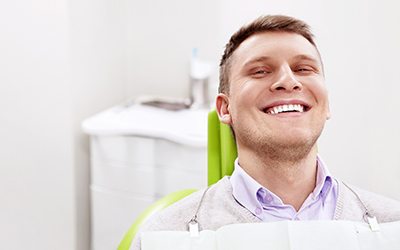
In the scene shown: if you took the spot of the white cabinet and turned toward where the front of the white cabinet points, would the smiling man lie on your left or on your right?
on your left

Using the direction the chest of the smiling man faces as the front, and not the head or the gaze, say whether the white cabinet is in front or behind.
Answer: behind

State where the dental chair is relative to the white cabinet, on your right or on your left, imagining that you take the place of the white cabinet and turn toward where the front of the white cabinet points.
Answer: on your left

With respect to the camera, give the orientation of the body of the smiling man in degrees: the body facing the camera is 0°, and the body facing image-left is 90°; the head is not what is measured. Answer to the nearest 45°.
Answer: approximately 0°
